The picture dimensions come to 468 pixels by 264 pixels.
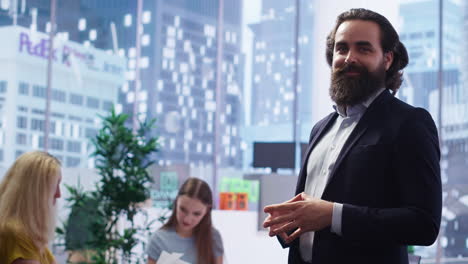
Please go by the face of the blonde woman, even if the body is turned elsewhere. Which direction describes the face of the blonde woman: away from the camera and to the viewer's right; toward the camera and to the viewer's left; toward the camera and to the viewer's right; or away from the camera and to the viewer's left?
away from the camera and to the viewer's right

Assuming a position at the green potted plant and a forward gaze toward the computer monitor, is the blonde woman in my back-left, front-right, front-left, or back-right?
back-right

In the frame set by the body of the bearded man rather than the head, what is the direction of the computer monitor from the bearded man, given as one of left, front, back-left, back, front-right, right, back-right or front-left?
back-right

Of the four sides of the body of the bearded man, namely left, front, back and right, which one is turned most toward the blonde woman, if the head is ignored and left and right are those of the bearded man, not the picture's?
right

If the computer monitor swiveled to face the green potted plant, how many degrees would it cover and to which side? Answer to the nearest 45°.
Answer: approximately 45° to its right

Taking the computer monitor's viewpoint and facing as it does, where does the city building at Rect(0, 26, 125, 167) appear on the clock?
The city building is roughly at 4 o'clock from the computer monitor.

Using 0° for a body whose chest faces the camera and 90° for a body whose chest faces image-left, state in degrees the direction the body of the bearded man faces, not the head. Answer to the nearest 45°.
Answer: approximately 45°

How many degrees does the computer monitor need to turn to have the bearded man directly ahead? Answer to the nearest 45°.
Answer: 0° — it already faces them

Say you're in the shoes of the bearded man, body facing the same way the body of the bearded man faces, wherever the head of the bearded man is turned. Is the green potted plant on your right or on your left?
on your right

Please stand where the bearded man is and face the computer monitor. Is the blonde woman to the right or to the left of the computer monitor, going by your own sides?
left

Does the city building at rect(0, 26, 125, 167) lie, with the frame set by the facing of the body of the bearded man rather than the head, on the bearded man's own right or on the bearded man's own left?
on the bearded man's own right
